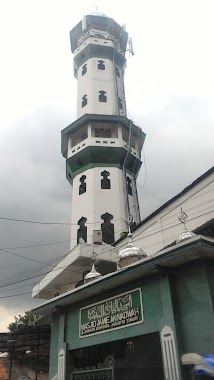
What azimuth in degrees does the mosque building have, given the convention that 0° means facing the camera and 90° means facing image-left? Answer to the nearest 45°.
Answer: approximately 45°
